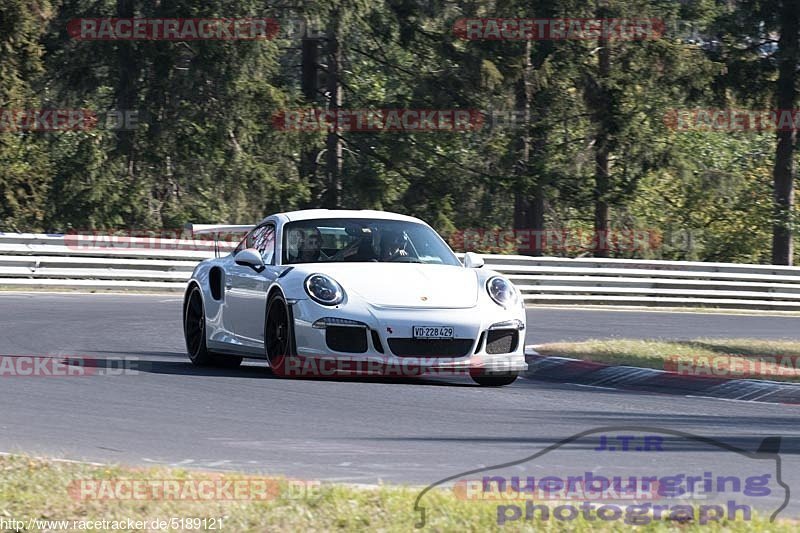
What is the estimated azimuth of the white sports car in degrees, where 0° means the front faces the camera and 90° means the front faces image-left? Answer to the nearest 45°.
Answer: approximately 315°

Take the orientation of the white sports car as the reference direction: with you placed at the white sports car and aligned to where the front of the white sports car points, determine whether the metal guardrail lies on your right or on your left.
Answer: on your left
